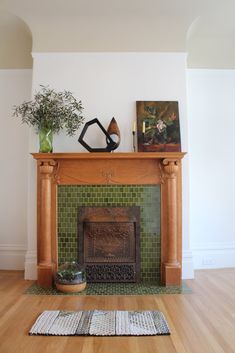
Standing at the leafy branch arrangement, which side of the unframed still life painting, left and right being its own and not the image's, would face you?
right

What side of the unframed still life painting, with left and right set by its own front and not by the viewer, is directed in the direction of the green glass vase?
right

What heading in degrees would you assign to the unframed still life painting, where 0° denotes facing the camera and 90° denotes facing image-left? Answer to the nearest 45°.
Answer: approximately 0°

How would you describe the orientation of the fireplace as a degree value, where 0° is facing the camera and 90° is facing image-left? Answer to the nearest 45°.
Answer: approximately 0°

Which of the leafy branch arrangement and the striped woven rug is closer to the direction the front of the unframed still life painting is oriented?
the striped woven rug
